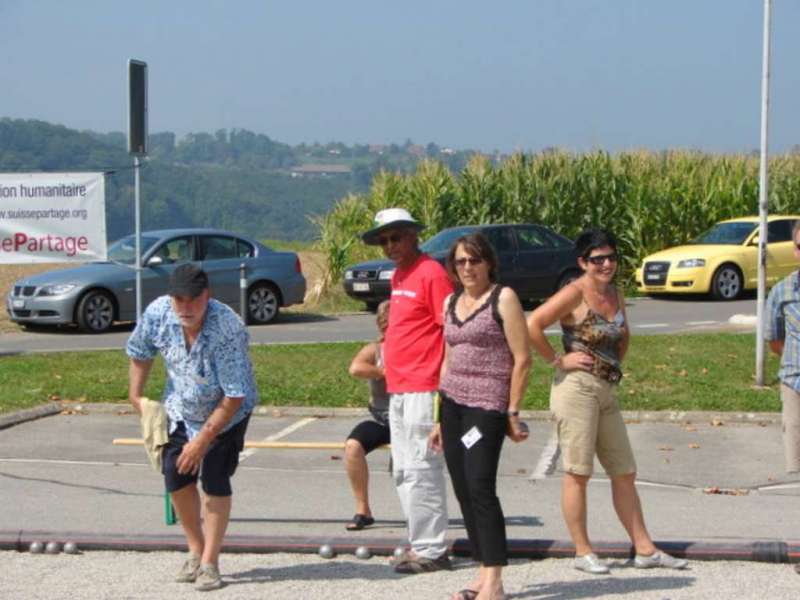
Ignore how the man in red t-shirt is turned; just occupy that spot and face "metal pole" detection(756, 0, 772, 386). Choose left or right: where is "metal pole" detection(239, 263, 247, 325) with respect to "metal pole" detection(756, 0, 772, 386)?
left

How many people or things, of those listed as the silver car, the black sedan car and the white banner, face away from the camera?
0

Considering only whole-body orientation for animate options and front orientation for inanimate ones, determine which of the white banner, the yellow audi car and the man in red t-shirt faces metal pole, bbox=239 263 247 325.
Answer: the yellow audi car

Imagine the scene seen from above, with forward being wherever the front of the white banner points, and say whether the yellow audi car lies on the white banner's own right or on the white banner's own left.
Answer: on the white banner's own left

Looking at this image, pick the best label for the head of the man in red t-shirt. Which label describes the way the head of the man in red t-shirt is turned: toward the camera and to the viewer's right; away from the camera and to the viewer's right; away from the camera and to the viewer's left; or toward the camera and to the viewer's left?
toward the camera and to the viewer's left

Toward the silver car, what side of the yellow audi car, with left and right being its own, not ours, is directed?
front

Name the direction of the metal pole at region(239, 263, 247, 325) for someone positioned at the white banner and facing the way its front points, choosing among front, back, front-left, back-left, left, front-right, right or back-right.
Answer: back-left

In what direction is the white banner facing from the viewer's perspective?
toward the camera

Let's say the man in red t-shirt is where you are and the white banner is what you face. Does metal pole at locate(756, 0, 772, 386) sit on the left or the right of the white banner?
right

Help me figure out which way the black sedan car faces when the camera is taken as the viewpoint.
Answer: facing the viewer and to the left of the viewer

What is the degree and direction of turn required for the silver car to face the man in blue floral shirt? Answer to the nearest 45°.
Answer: approximately 45° to its left

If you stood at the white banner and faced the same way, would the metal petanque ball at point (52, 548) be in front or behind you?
in front

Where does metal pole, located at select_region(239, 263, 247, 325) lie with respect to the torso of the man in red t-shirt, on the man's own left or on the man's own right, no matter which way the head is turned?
on the man's own right

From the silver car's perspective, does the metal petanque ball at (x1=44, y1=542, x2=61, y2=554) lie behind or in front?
in front

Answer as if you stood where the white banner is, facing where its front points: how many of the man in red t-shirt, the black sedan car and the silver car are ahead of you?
1

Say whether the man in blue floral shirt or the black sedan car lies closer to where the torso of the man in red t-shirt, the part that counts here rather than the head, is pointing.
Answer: the man in blue floral shirt
